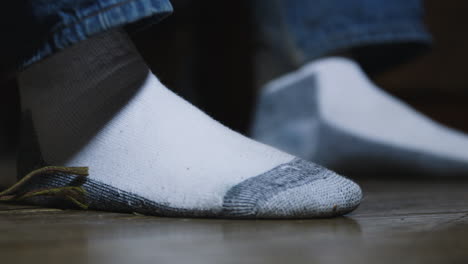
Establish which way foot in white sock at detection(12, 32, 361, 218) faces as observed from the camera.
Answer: facing to the right of the viewer
